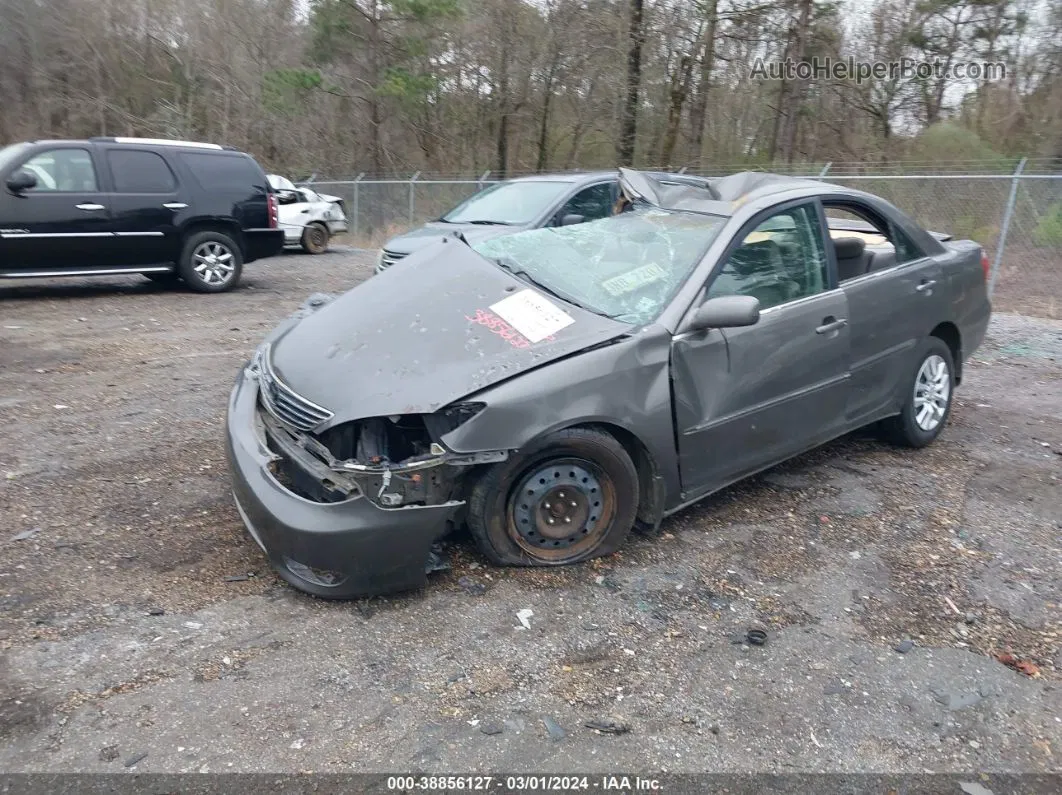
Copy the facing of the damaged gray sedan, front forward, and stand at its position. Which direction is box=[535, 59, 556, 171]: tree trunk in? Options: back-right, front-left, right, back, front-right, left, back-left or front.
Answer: back-right

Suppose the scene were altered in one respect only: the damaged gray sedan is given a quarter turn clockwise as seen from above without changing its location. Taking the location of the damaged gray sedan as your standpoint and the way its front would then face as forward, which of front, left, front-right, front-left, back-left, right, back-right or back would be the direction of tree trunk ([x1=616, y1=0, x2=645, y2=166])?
front-right

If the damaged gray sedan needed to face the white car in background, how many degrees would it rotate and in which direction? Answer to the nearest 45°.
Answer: approximately 90° to its right

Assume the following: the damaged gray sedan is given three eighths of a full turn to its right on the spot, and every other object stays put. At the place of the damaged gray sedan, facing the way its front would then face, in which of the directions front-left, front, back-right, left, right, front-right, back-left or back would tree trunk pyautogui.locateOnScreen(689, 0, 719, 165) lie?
front

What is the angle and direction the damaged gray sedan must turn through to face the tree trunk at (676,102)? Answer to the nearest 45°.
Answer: approximately 135° to its right

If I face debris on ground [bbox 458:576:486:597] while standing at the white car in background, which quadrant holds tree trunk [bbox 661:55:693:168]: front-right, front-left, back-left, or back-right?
back-left

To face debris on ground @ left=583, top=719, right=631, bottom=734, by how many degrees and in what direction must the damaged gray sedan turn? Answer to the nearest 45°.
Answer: approximately 45° to its left

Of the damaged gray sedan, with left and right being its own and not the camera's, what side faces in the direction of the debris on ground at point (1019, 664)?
left

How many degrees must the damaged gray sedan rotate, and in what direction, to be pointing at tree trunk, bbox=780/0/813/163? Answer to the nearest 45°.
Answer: approximately 135° to its right

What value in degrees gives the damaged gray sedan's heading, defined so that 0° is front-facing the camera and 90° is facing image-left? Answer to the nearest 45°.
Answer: approximately 45°
